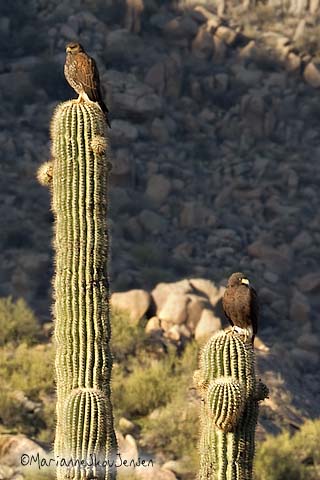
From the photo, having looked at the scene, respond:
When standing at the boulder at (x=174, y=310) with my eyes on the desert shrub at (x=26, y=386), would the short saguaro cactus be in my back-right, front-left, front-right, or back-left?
front-left

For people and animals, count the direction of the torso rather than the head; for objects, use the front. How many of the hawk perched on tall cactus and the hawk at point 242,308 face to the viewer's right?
0

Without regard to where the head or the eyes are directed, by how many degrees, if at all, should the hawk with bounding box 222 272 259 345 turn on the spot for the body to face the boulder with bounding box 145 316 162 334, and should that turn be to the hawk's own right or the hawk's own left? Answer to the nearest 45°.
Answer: approximately 135° to the hawk's own right

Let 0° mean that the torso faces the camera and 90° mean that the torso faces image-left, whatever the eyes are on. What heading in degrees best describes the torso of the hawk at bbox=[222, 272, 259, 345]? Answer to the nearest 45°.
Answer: approximately 45°

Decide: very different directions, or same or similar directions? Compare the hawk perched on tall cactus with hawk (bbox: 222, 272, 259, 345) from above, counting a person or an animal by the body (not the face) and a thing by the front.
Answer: same or similar directions

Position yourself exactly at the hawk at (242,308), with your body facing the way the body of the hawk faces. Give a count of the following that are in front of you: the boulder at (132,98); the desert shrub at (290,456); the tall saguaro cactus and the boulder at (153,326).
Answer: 1
